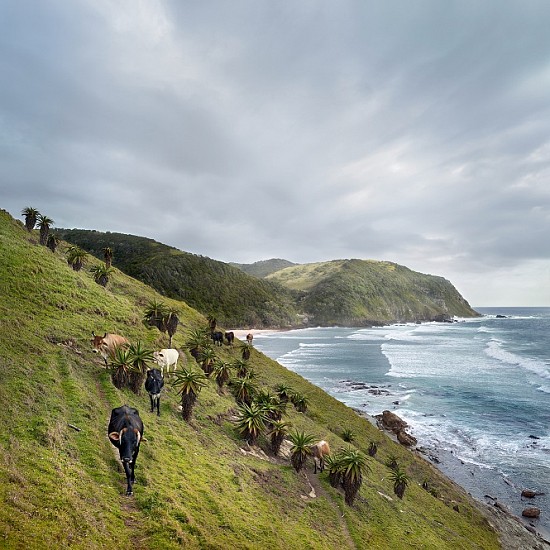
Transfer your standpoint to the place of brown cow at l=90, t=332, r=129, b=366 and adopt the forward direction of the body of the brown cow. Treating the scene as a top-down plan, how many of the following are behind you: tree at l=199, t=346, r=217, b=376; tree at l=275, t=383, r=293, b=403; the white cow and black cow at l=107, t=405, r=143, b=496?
3

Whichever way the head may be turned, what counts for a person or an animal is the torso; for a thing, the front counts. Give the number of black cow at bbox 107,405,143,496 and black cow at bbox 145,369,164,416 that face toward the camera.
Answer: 2

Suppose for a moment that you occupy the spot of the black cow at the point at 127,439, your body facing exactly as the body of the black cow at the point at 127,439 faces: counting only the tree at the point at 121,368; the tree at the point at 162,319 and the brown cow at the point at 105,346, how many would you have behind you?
3

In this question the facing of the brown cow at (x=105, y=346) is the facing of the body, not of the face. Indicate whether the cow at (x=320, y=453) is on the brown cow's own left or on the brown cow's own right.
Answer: on the brown cow's own left

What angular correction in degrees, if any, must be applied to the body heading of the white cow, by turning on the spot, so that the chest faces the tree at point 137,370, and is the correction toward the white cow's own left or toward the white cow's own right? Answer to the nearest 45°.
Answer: approximately 45° to the white cow's own left

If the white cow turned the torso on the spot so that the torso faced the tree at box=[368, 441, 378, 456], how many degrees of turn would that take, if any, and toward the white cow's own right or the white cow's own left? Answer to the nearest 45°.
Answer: approximately 135° to the white cow's own left

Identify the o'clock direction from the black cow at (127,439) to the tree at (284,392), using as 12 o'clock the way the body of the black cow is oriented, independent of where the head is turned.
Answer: The tree is roughly at 7 o'clock from the black cow.

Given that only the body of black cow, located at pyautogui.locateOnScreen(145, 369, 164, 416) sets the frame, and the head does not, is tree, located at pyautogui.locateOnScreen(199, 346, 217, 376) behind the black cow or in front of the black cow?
behind

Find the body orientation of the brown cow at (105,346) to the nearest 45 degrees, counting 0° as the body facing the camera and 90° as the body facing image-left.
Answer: approximately 45°

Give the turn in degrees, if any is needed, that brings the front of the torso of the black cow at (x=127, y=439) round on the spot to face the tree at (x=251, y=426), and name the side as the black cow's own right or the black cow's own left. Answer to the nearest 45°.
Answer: approximately 135° to the black cow's own left

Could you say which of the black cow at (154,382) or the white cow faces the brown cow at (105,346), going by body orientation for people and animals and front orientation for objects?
the white cow
